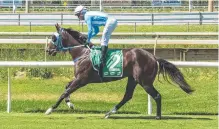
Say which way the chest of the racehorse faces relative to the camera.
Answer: to the viewer's left

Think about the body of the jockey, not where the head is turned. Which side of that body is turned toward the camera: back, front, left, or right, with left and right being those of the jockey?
left

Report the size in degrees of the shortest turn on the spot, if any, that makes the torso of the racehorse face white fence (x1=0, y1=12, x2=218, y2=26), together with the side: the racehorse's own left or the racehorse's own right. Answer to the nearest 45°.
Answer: approximately 90° to the racehorse's own right
